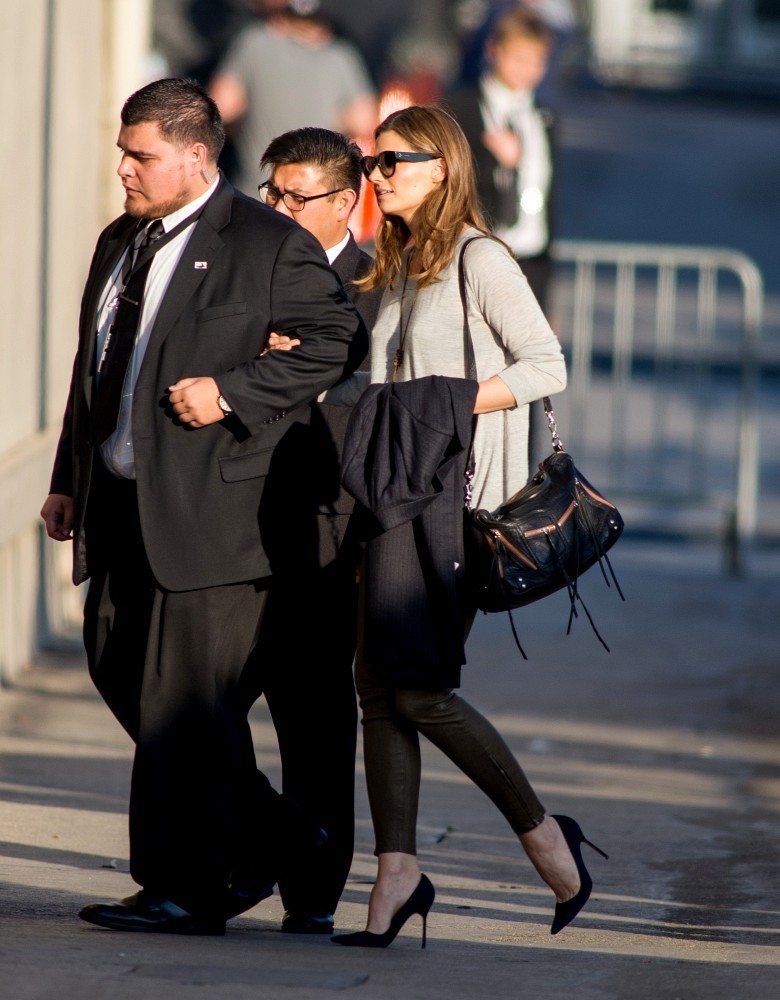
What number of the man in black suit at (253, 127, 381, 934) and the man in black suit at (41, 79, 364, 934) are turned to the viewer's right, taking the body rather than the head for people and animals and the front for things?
0

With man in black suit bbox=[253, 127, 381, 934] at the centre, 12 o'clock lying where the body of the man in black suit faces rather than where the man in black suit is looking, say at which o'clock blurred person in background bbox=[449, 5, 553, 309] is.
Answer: The blurred person in background is roughly at 5 o'clock from the man in black suit.

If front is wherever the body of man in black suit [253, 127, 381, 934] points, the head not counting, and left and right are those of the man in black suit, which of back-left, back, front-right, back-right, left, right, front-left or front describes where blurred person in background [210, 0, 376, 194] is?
back-right

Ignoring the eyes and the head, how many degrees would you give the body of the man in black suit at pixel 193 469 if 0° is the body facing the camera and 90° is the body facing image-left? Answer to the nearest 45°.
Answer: approximately 45°

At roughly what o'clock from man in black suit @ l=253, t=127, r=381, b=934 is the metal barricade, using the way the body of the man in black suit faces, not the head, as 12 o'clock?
The metal barricade is roughly at 5 o'clock from the man in black suit.

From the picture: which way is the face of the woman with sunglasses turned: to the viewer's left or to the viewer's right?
to the viewer's left

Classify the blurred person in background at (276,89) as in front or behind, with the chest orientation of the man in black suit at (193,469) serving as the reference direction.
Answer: behind

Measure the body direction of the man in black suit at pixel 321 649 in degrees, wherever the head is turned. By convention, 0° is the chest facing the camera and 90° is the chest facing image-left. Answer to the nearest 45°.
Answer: approximately 45°

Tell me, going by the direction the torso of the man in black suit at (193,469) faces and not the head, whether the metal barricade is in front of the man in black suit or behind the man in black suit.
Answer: behind
